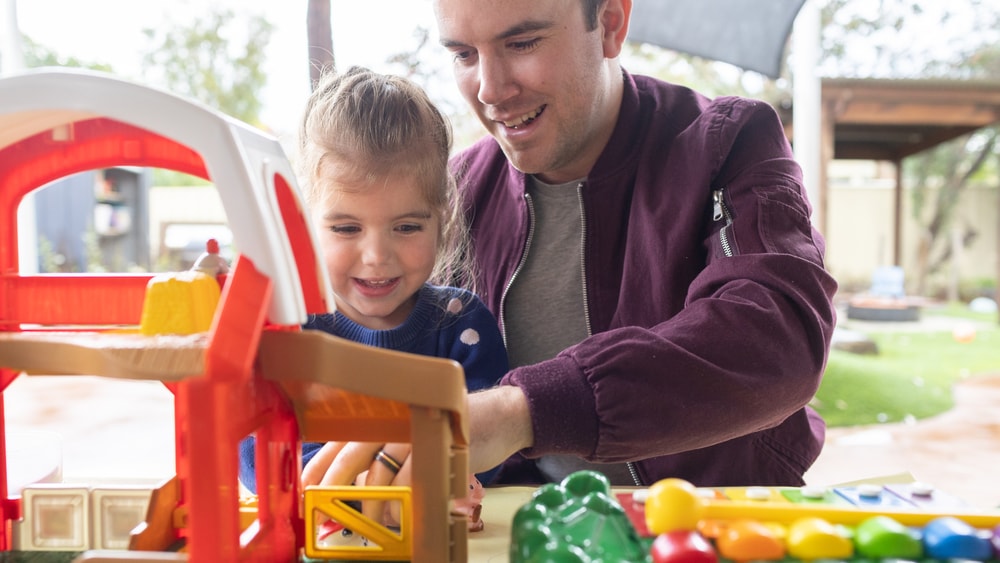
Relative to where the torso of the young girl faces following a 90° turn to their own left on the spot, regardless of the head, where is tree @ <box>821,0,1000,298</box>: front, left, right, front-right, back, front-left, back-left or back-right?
front-left

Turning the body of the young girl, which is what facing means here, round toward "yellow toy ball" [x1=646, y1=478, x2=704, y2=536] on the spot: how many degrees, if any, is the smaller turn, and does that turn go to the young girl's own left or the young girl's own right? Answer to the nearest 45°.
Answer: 0° — they already face it

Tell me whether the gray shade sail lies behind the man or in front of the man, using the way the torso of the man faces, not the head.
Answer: behind

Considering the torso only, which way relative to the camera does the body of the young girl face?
toward the camera

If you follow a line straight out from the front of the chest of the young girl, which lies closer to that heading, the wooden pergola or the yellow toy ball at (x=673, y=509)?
the yellow toy ball

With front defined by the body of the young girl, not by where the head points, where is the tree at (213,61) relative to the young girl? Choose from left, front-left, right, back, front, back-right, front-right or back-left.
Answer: back

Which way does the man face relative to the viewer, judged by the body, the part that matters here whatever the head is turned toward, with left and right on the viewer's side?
facing the viewer and to the left of the viewer

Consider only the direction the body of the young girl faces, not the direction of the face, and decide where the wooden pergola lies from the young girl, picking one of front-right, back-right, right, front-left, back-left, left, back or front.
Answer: back-left

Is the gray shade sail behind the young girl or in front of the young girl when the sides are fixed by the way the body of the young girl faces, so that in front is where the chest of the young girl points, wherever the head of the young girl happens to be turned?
behind
